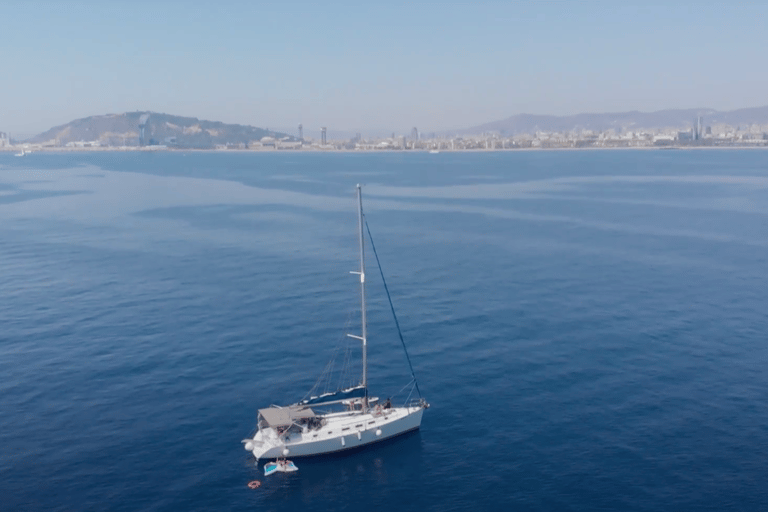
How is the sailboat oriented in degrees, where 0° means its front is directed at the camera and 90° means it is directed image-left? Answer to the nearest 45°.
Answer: approximately 225°
